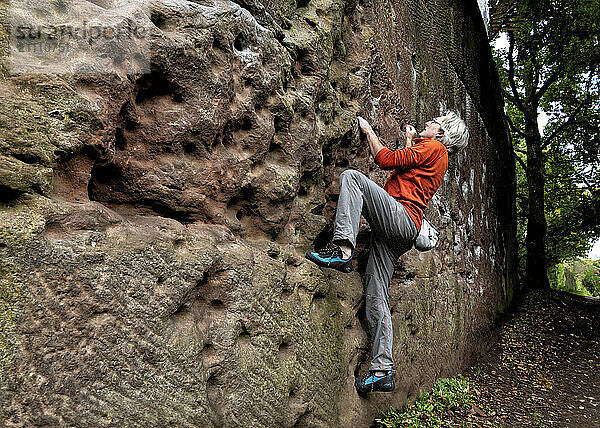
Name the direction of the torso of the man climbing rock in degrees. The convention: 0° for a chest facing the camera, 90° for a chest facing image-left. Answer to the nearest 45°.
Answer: approximately 90°

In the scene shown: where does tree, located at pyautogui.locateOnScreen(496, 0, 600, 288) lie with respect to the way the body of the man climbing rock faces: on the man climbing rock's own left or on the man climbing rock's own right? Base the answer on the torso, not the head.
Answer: on the man climbing rock's own right
